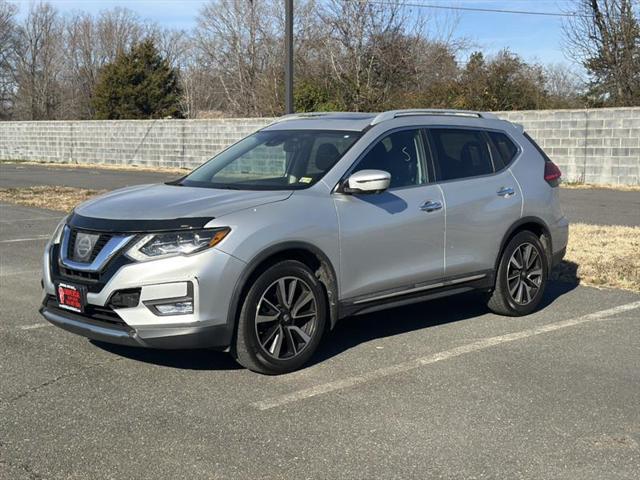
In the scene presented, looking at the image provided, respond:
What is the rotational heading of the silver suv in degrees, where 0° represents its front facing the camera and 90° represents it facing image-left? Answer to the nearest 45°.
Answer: approximately 45°
